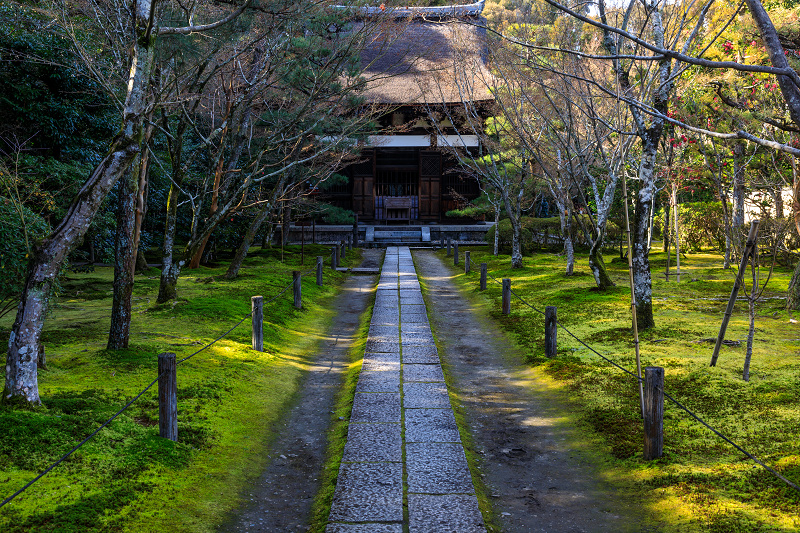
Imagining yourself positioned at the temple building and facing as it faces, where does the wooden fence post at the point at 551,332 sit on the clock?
The wooden fence post is roughly at 12 o'clock from the temple building.

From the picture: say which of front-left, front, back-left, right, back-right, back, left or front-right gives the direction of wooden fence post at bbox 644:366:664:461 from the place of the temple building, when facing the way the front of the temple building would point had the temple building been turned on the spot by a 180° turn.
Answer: back

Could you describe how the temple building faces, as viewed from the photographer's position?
facing the viewer

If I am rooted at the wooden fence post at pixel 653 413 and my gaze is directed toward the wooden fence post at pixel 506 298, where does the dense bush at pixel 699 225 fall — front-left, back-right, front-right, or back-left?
front-right

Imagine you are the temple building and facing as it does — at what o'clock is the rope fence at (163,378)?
The rope fence is roughly at 12 o'clock from the temple building.

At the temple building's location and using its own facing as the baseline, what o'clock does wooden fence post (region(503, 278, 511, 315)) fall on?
The wooden fence post is roughly at 12 o'clock from the temple building.

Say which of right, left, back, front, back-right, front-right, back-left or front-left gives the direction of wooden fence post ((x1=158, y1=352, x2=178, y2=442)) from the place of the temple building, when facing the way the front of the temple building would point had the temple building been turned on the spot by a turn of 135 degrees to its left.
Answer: back-right

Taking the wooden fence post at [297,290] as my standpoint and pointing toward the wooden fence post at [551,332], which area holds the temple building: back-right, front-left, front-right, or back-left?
back-left

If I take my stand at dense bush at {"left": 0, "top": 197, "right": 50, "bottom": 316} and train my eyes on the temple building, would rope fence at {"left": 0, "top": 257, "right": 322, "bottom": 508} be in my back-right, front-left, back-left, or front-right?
back-right

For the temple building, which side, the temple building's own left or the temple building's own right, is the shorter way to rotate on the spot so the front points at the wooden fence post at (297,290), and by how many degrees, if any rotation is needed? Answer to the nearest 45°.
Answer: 0° — it already faces it

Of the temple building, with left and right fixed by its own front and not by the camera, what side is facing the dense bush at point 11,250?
front

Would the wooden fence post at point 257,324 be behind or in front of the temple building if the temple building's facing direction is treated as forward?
in front
